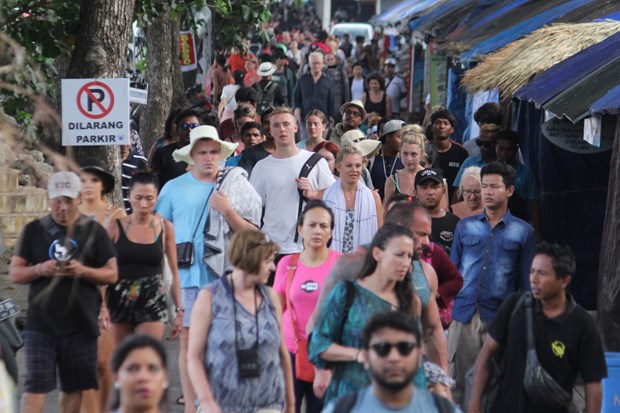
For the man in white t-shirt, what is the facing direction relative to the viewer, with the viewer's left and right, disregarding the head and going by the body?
facing the viewer

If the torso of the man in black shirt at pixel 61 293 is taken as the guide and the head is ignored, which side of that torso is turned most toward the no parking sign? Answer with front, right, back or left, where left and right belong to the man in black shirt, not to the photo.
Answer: back

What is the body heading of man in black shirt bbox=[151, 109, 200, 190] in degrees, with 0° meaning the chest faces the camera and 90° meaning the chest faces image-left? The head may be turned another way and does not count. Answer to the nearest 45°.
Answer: approximately 315°

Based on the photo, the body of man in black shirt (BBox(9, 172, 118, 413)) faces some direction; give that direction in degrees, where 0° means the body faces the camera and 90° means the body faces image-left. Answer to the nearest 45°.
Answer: approximately 0°

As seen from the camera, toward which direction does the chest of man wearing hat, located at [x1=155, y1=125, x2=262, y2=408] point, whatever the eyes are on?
toward the camera

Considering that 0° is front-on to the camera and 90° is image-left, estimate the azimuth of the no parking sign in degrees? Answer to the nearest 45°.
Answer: approximately 0°
